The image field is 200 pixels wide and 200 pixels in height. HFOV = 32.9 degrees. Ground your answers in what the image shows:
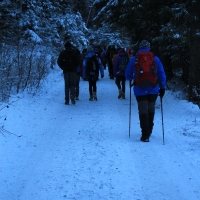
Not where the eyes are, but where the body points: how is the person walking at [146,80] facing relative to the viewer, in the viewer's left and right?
facing away from the viewer

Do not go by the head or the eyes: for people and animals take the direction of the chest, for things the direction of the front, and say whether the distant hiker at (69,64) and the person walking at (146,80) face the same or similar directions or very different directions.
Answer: same or similar directions

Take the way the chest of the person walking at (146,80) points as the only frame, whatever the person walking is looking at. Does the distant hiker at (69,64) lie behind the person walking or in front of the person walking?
in front

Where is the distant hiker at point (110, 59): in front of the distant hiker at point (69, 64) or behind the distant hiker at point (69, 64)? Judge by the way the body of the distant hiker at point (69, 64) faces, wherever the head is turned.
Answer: in front

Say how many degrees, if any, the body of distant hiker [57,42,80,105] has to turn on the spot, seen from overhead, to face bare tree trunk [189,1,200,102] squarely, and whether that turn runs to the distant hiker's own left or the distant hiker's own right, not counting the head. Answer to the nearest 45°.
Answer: approximately 90° to the distant hiker's own right

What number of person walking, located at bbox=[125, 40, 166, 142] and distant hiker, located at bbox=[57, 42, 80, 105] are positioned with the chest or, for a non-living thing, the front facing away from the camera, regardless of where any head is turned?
2

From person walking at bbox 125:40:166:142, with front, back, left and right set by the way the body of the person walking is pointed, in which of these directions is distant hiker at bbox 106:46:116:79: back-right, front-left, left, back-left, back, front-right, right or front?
front

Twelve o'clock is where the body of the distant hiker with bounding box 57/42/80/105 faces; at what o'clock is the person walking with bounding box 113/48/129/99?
The person walking is roughly at 2 o'clock from the distant hiker.

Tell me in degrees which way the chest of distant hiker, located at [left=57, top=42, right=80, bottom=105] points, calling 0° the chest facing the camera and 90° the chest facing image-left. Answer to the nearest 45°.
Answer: approximately 180°
